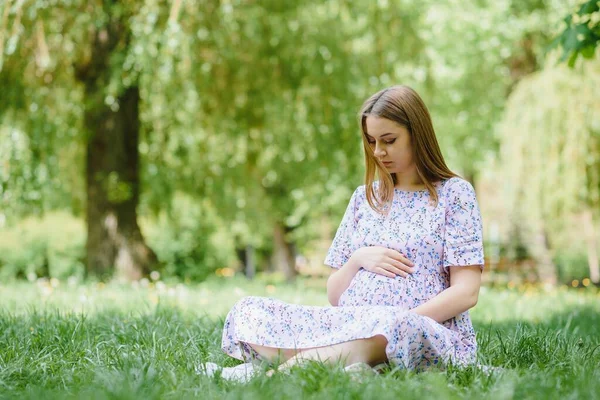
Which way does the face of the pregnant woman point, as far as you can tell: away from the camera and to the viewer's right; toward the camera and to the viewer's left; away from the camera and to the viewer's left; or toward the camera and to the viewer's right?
toward the camera and to the viewer's left

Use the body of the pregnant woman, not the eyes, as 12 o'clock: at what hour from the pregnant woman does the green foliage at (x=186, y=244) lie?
The green foliage is roughly at 4 o'clock from the pregnant woman.

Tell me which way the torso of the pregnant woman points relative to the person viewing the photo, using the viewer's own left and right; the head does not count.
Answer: facing the viewer and to the left of the viewer

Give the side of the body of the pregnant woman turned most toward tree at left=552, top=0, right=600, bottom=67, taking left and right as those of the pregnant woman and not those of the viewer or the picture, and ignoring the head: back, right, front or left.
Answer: back

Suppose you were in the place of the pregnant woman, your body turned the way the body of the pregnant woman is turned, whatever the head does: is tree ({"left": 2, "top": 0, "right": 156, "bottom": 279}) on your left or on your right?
on your right

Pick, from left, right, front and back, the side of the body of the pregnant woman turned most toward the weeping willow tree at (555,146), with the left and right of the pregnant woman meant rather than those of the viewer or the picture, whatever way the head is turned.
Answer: back
